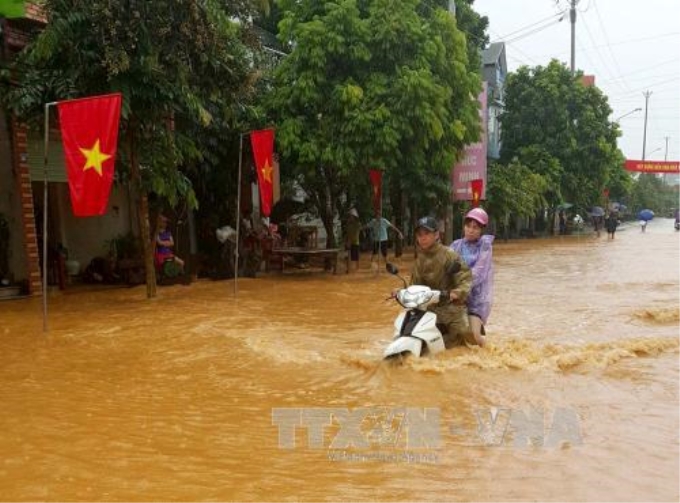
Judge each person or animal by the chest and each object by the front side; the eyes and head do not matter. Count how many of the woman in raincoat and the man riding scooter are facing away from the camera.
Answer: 0

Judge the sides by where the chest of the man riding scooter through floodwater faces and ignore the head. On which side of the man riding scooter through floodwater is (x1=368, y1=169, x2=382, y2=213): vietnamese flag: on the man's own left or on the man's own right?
on the man's own right

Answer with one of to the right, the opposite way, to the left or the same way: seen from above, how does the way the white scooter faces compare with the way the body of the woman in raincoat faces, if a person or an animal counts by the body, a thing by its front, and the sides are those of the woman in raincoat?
the same way

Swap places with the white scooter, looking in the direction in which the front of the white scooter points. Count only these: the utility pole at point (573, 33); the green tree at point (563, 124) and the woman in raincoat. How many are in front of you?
0

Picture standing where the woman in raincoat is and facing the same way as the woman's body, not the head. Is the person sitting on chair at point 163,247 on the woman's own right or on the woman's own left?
on the woman's own right

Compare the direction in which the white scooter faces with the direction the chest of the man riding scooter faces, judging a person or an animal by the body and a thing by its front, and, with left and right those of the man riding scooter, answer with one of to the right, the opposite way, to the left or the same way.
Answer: the same way

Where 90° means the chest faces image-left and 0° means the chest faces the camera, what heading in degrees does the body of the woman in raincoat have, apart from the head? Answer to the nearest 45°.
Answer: approximately 45°

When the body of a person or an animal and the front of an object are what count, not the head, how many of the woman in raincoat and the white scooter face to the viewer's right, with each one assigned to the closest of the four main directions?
0

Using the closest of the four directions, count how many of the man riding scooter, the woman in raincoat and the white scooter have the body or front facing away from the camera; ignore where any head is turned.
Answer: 0

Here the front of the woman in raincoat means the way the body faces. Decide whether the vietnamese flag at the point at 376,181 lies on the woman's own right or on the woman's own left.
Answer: on the woman's own right

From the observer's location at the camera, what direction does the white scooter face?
facing the viewer and to the left of the viewer

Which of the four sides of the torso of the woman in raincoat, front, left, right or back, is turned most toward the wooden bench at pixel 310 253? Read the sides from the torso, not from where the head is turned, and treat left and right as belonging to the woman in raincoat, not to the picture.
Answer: right

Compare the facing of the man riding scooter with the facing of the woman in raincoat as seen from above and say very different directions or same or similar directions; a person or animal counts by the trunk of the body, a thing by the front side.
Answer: same or similar directions

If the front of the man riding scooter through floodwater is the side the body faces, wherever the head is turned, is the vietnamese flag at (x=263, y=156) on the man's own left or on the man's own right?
on the man's own right
